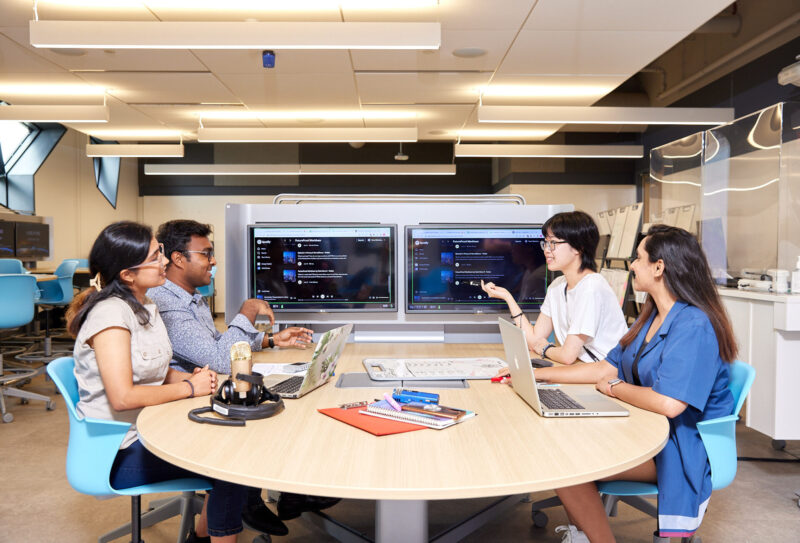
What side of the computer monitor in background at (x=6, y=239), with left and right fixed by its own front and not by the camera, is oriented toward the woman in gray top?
front

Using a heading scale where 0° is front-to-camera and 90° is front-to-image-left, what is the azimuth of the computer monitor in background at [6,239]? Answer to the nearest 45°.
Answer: approximately 0°

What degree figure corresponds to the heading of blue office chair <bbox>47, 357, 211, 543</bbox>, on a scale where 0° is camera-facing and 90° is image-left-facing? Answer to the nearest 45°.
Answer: approximately 270°

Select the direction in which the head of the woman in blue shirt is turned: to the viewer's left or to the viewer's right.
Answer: to the viewer's left

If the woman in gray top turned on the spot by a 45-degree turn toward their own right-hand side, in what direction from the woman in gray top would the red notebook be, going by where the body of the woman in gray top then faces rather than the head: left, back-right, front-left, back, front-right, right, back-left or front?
front

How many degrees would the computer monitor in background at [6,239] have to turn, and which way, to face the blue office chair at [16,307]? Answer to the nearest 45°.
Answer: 0° — it already faces it

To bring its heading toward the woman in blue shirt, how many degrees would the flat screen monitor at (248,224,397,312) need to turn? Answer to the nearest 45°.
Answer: approximately 45° to its left

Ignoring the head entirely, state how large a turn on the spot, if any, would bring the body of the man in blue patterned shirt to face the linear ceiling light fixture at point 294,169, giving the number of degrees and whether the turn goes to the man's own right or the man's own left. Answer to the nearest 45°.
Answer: approximately 90° to the man's own left

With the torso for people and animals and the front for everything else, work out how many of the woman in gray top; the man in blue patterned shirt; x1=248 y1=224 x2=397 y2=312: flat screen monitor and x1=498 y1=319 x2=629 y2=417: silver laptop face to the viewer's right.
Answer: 3

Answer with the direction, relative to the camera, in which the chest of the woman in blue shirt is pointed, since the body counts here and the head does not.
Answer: to the viewer's left

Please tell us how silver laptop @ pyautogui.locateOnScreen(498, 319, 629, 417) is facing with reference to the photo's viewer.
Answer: facing to the right of the viewer

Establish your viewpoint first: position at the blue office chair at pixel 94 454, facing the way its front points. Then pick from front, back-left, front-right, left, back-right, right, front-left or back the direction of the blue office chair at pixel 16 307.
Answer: left

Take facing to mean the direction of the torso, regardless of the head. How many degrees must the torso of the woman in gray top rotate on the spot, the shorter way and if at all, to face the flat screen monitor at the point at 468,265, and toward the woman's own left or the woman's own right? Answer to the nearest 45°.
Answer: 0° — they already face it

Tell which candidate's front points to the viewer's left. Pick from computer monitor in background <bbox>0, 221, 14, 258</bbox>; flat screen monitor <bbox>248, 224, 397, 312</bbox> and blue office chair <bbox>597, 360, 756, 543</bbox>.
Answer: the blue office chair

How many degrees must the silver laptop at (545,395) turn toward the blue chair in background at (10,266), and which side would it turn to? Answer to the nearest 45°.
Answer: approximately 135° to its left

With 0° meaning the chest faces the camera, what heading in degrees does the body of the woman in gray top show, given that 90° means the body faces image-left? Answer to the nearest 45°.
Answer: approximately 270°

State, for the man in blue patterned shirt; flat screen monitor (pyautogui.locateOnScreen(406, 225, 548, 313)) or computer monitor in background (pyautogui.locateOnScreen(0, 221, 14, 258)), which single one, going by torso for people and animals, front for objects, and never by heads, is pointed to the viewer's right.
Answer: the man in blue patterned shirt
